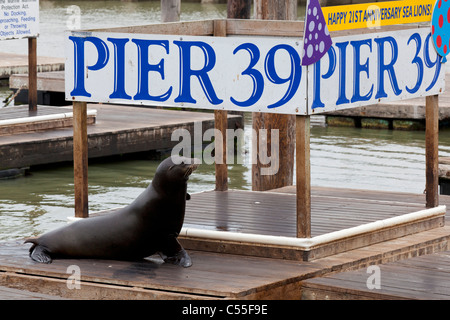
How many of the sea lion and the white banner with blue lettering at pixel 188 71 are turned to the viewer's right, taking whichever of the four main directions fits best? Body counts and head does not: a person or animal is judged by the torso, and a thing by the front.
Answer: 1

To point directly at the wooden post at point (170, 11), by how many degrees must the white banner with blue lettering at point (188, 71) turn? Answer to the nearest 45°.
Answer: approximately 135° to its right

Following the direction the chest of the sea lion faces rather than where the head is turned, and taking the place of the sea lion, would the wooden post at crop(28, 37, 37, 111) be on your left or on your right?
on your left

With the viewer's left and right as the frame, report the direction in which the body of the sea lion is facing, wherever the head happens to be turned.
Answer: facing to the right of the viewer

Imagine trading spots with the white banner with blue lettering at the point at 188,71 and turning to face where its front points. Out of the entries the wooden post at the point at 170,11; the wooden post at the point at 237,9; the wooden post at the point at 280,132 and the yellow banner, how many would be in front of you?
0

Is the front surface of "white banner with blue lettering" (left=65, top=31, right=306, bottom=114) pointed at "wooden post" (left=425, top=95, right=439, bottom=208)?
no

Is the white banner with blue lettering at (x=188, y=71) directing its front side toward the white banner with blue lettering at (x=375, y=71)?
no

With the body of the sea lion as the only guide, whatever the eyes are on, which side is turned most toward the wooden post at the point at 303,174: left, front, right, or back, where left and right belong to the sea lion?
front

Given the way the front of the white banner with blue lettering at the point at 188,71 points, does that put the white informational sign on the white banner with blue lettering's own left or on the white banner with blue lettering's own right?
on the white banner with blue lettering's own right

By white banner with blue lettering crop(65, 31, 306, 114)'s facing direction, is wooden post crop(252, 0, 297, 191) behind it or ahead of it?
behind

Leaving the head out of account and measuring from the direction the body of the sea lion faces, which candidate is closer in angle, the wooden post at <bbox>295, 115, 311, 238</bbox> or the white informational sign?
the wooden post

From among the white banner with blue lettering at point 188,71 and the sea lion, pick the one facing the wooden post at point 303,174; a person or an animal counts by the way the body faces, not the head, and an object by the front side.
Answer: the sea lion

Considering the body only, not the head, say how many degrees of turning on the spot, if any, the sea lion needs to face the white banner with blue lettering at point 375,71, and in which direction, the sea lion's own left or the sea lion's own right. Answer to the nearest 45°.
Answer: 0° — it already faces it
